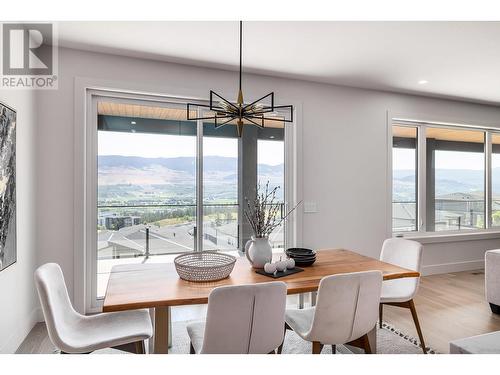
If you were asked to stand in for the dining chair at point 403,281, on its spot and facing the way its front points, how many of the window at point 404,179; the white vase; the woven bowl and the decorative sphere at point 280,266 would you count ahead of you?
3

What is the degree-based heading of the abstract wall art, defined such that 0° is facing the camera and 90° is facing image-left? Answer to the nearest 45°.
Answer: approximately 270°

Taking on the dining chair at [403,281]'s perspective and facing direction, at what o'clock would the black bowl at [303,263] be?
The black bowl is roughly at 12 o'clock from the dining chair.

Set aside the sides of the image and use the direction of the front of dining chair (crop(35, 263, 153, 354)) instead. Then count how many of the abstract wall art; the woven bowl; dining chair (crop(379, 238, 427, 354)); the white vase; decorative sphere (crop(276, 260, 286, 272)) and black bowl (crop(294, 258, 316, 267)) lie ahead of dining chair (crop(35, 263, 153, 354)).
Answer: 5

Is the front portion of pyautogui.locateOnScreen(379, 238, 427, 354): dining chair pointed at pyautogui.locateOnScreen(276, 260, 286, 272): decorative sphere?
yes

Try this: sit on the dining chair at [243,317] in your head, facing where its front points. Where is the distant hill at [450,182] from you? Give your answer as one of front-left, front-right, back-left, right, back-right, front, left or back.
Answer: right

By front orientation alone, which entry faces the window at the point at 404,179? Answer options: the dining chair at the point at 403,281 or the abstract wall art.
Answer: the abstract wall art

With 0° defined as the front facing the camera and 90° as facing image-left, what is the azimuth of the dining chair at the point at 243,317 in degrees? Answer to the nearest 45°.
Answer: approximately 135°

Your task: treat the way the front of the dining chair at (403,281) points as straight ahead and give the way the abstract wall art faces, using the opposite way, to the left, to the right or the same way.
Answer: the opposite way

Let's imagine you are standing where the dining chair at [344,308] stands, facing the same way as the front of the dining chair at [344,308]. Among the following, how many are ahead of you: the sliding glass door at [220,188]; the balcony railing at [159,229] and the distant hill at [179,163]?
3

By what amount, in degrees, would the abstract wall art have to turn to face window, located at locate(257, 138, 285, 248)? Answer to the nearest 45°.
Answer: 0° — it already faces it

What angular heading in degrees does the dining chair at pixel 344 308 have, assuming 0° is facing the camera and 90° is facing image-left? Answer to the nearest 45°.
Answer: approximately 135°

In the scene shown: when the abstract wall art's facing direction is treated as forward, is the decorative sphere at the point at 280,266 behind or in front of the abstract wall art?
in front
